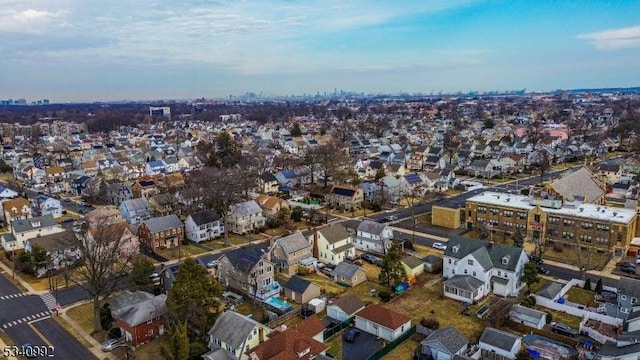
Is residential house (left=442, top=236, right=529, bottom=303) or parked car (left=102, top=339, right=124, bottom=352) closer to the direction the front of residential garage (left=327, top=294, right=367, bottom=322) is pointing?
the parked car

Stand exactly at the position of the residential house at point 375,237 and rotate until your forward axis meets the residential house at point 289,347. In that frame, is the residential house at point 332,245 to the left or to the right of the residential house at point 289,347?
right

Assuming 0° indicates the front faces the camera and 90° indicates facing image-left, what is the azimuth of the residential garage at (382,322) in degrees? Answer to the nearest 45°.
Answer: approximately 45°

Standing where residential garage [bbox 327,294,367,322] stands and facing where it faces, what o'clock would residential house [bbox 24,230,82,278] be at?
residential house [bbox 24,230,82,278] is roughly at 2 o'clock from residential garage [bbox 327,294,367,322].

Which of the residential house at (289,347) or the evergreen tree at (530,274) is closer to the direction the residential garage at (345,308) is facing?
the residential house

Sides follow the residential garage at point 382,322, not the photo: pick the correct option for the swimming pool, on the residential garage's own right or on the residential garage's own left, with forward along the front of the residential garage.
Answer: on the residential garage's own right

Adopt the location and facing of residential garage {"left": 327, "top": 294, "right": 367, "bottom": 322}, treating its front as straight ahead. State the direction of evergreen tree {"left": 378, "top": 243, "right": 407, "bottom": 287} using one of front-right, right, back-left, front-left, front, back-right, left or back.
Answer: back

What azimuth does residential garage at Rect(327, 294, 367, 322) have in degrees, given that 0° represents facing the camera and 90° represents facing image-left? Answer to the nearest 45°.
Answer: approximately 45°

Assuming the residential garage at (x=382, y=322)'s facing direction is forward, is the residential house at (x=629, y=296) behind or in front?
behind

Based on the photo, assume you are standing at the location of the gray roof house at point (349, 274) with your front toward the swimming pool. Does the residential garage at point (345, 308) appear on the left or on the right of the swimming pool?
left

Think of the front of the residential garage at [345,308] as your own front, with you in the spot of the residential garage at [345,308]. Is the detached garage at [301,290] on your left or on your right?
on your right

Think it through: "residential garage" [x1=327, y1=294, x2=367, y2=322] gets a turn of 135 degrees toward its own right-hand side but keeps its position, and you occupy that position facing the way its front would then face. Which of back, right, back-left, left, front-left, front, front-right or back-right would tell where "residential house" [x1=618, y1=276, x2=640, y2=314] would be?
right
